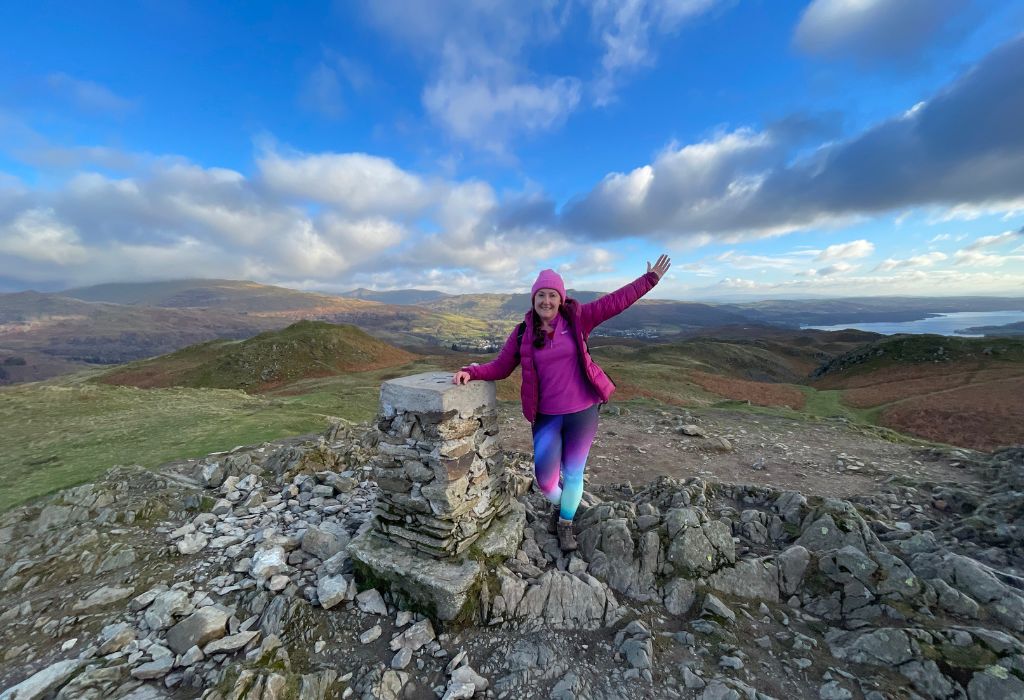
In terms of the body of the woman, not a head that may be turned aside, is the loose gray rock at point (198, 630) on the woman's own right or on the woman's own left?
on the woman's own right

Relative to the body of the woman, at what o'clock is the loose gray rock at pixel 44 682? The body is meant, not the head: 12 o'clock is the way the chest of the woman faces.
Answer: The loose gray rock is roughly at 2 o'clock from the woman.

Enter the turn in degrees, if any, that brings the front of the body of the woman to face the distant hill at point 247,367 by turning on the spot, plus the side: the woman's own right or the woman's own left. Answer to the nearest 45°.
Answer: approximately 135° to the woman's own right

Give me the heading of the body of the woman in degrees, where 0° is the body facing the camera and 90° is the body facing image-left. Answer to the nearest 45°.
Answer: approximately 0°

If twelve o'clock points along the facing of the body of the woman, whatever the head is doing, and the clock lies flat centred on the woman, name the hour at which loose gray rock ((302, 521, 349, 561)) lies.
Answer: The loose gray rock is roughly at 3 o'clock from the woman.
